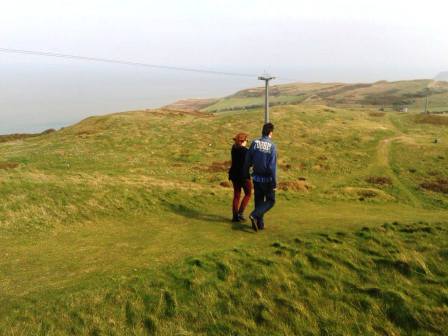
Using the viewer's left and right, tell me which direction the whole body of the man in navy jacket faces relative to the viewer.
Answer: facing away from the viewer and to the right of the viewer

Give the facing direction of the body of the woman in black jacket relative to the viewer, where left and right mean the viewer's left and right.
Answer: facing away from the viewer and to the right of the viewer

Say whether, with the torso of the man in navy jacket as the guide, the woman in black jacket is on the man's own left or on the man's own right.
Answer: on the man's own left

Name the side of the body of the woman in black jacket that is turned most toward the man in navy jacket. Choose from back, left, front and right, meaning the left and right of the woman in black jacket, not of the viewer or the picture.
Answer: right
